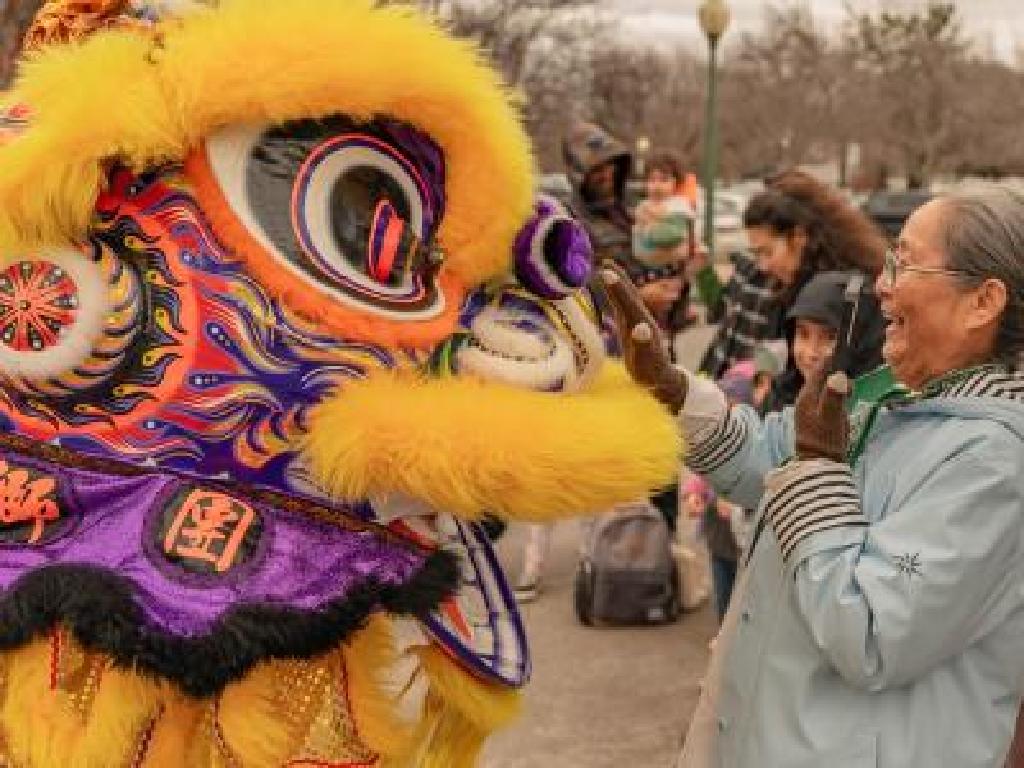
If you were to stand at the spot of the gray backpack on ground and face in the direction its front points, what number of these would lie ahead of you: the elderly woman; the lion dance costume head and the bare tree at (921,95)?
2

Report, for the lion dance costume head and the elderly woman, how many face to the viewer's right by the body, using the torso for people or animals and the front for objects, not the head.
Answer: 1

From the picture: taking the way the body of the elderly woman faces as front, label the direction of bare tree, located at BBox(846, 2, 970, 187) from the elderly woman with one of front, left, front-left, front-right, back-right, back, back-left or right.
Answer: right

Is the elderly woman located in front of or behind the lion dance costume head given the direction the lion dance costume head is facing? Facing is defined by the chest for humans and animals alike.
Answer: in front

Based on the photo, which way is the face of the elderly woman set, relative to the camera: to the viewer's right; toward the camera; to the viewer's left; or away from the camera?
to the viewer's left

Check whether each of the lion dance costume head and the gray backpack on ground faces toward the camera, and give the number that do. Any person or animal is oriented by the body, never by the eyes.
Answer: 1

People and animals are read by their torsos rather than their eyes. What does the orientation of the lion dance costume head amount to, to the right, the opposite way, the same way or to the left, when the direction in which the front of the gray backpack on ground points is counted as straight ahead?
to the left

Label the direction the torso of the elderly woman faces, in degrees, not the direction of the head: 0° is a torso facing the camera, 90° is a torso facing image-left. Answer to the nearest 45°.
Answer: approximately 90°

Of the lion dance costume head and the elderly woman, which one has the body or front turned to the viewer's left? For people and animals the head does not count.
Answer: the elderly woman

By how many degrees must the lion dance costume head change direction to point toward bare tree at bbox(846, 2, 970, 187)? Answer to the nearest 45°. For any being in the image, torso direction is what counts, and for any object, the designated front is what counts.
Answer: approximately 45° to its left

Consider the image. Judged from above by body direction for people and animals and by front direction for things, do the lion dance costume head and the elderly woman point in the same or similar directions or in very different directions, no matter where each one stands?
very different directions

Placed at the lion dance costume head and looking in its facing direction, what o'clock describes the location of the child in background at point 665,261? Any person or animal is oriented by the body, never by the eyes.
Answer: The child in background is roughly at 10 o'clock from the lion dance costume head.

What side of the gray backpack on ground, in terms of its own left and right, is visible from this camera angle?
front

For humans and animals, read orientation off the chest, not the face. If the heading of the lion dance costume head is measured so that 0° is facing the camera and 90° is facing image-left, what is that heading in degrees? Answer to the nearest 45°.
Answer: approximately 270°

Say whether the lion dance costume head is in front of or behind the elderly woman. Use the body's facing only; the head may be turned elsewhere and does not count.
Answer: in front
